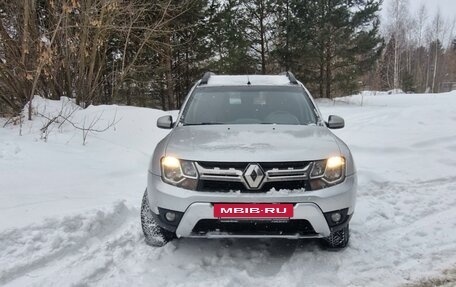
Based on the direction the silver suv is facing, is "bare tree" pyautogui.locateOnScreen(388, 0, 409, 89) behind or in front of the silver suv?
behind

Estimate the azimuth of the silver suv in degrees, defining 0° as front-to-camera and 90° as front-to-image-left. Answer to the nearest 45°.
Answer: approximately 0°
